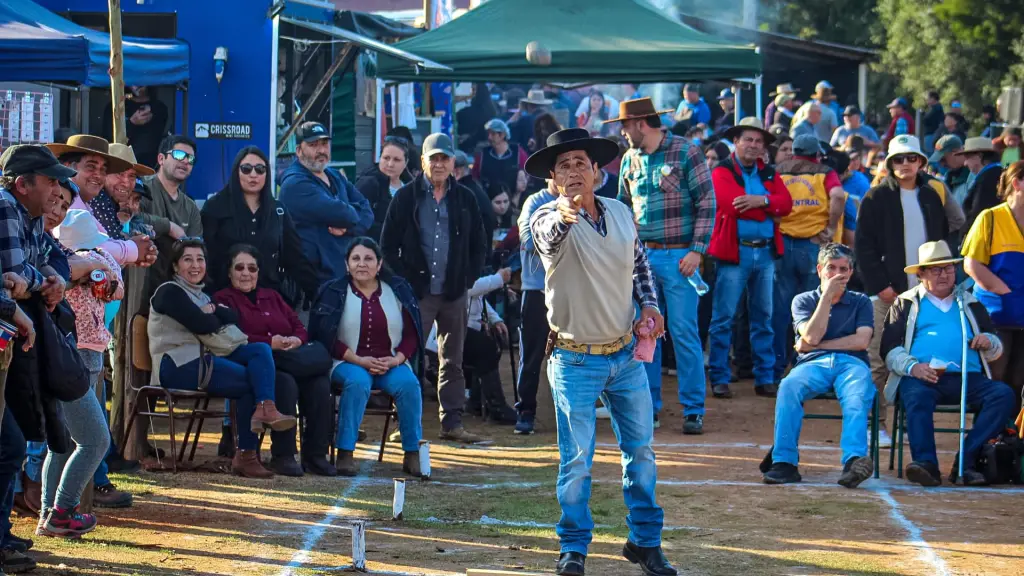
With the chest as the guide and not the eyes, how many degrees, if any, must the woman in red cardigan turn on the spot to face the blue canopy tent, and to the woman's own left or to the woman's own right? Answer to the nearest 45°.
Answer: approximately 135° to the woman's own right

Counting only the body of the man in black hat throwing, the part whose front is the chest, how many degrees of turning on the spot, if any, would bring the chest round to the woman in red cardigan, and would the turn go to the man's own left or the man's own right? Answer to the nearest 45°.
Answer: approximately 135° to the man's own right

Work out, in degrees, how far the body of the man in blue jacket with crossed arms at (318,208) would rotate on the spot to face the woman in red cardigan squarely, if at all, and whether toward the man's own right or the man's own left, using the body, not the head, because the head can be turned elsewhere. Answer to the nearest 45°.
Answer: approximately 45° to the man's own right

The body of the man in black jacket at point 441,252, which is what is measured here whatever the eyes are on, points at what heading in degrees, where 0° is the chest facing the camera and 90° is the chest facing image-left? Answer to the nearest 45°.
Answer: approximately 0°

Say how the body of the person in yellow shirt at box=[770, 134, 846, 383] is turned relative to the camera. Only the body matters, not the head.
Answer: away from the camera
